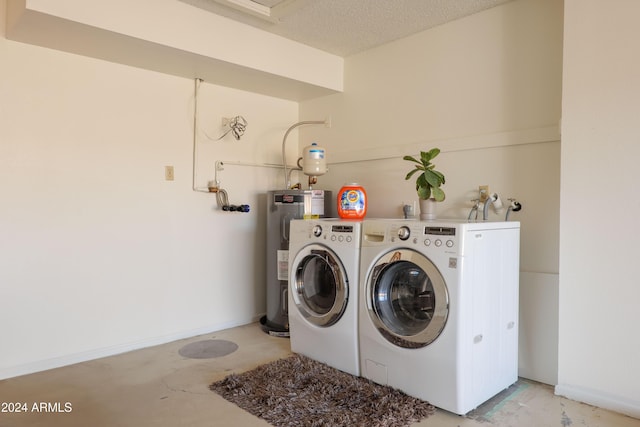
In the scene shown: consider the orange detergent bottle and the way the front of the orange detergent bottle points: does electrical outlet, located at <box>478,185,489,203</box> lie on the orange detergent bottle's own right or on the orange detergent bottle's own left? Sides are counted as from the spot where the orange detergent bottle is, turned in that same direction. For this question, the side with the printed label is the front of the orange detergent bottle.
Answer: on the orange detergent bottle's own left

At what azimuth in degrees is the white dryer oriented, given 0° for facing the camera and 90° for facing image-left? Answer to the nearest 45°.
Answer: approximately 45°

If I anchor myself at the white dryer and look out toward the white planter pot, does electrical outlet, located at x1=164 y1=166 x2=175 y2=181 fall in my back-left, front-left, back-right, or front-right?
back-left

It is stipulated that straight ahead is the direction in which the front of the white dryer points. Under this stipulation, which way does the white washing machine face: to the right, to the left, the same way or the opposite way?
the same way

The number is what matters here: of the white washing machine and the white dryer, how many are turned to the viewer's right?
0

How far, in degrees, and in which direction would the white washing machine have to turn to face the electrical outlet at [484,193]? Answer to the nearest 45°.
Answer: approximately 135° to its right

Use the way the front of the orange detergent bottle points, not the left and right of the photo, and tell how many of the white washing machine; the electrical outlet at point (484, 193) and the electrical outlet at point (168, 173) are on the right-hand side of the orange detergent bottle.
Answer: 1

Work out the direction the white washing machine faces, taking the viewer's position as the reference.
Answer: facing the viewer and to the left of the viewer

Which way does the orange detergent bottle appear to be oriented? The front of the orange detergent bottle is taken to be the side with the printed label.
toward the camera

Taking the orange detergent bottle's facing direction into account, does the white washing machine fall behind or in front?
in front
